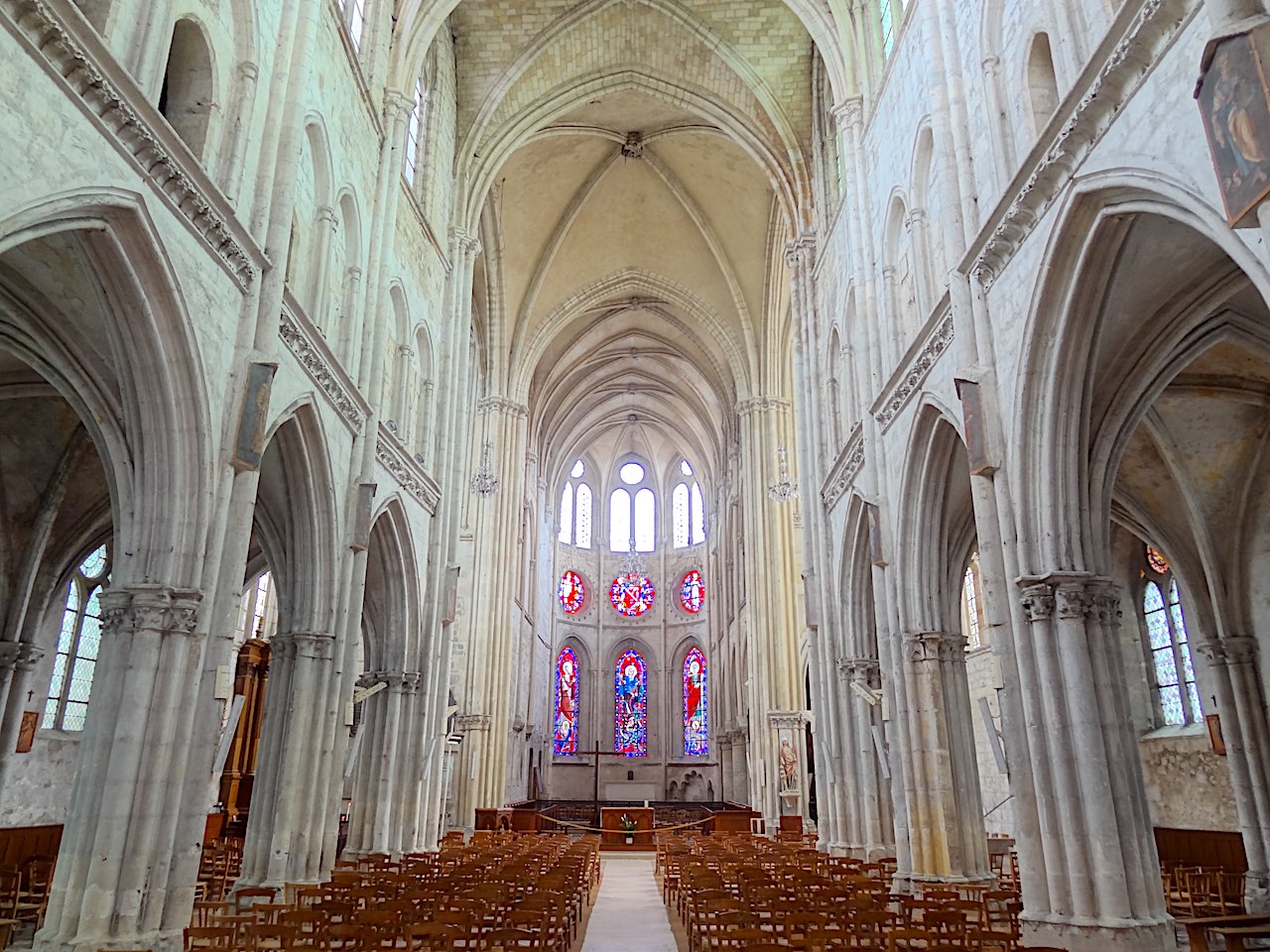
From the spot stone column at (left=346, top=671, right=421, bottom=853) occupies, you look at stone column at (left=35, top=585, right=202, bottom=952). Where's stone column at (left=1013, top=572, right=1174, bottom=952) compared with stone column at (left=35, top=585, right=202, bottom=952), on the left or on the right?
left

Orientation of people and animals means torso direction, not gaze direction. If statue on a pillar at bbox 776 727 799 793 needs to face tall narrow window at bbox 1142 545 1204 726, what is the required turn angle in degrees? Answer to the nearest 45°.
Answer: approximately 45° to its left

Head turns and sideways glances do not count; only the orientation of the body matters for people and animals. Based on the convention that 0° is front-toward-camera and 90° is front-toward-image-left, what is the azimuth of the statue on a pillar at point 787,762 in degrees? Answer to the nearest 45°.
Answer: approximately 0°

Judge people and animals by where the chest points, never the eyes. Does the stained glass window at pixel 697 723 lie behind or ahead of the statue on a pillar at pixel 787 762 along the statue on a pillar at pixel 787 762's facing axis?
behind

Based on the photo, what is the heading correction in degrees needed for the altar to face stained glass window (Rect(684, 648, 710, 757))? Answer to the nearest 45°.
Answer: approximately 180°

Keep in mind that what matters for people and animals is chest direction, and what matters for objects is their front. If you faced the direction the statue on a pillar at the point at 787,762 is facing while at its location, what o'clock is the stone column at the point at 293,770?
The stone column is roughly at 1 o'clock from the statue on a pillar.

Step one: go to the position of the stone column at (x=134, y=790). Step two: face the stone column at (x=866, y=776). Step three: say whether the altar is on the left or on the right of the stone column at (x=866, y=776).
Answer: left

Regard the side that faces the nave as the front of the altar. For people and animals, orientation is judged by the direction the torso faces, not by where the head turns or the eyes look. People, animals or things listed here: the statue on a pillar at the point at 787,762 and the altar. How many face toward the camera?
2

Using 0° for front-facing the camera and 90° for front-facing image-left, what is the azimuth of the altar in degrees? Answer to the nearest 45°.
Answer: approximately 0°
